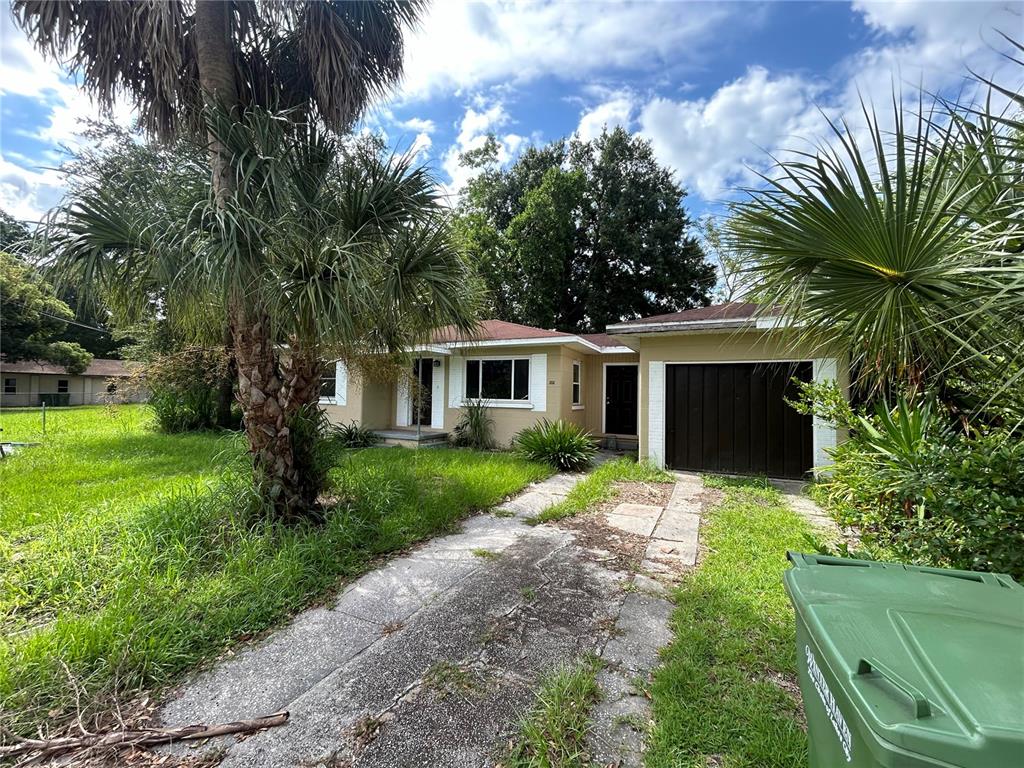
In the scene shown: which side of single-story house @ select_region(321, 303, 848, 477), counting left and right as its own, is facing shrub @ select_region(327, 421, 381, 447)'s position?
right

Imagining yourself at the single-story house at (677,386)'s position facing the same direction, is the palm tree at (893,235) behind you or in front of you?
in front

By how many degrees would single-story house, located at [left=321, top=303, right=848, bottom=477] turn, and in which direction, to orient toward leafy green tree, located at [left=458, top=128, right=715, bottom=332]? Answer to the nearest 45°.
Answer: approximately 180°

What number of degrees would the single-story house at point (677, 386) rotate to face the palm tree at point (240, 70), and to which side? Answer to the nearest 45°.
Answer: approximately 45° to its right

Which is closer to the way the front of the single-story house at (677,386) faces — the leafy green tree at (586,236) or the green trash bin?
the green trash bin

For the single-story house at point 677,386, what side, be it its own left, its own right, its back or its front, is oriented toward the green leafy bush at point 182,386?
right

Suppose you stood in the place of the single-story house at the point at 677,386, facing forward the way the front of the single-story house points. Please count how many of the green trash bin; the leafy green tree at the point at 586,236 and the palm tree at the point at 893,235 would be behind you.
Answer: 1

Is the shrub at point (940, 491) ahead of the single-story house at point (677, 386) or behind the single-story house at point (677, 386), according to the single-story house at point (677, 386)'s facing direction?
ahead

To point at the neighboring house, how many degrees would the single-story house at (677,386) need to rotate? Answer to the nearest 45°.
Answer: approximately 135° to its right

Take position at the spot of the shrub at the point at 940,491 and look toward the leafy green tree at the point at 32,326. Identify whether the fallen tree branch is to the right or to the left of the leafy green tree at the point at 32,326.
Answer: left

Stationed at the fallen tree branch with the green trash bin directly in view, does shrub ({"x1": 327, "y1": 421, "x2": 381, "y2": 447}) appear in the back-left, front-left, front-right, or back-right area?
back-left

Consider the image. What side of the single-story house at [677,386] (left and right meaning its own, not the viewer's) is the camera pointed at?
front

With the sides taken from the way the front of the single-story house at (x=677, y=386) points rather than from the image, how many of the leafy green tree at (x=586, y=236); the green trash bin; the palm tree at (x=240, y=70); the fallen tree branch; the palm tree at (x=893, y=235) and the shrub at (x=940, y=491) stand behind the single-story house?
1

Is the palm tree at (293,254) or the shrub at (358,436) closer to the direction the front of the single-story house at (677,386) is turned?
the palm tree

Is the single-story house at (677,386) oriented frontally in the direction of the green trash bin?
yes

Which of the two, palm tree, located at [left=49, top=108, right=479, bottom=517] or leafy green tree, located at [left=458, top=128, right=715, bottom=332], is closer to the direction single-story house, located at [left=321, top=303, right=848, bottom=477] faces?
the palm tree
